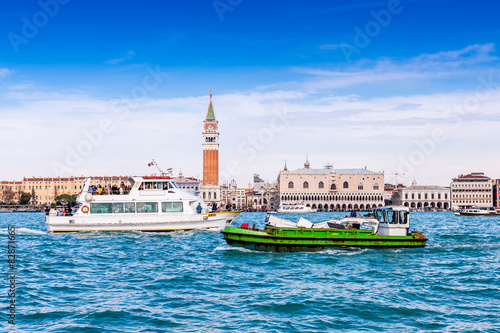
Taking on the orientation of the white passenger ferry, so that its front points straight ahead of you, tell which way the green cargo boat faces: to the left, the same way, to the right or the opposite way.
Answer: the opposite way

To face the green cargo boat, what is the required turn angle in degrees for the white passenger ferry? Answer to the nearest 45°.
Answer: approximately 45° to its right

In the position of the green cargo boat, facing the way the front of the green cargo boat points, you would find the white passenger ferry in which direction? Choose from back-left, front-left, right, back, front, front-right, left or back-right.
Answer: front-right

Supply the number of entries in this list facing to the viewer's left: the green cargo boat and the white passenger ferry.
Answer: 1

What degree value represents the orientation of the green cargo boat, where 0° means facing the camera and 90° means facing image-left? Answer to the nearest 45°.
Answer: approximately 90°

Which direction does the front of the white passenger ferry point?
to the viewer's right
